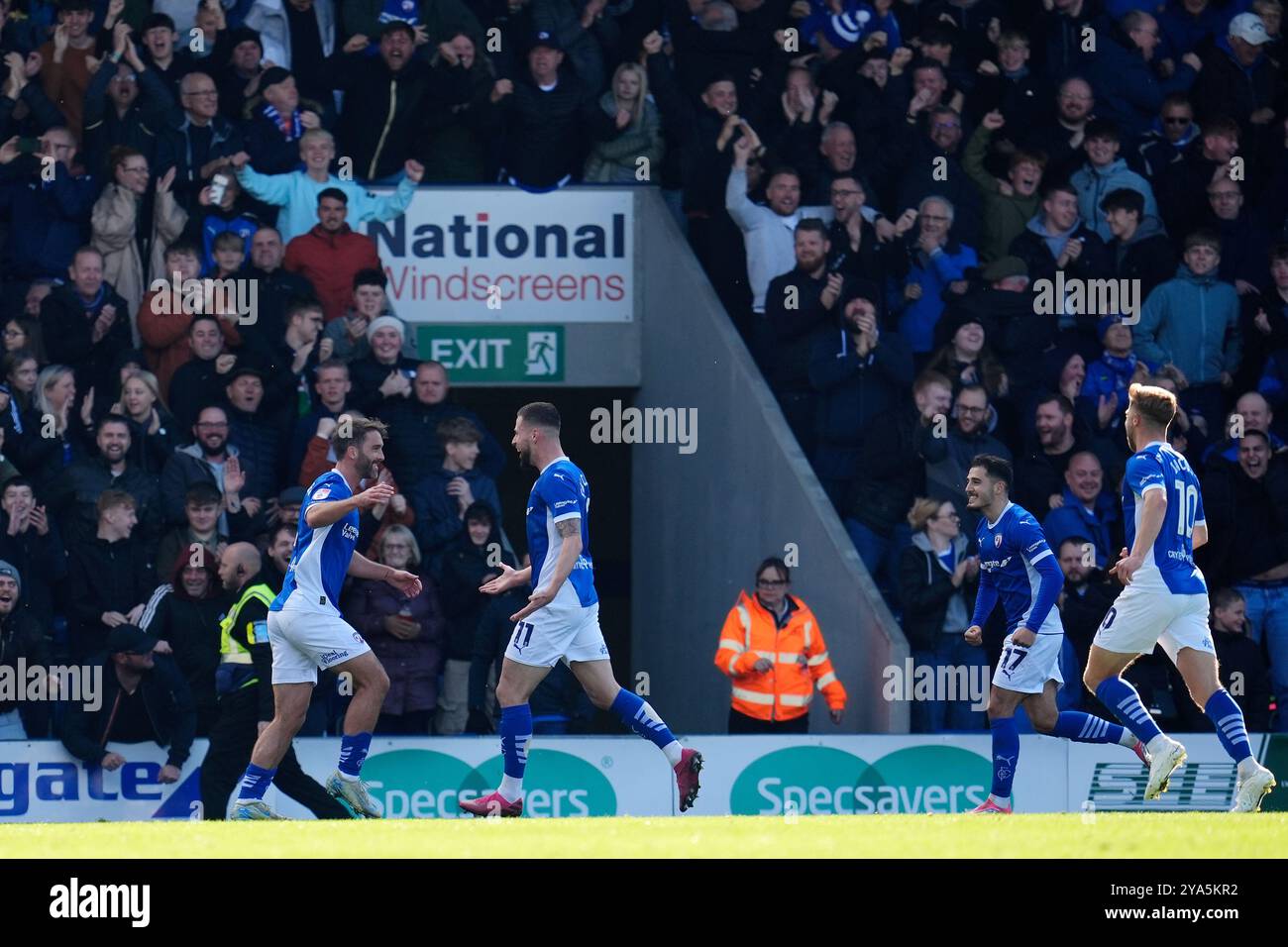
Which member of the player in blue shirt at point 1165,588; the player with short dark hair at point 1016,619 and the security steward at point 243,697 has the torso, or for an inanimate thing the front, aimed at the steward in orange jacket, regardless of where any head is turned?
the player in blue shirt

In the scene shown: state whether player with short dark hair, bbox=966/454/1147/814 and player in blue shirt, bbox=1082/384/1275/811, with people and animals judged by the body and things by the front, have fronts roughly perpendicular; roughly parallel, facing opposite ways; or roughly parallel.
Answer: roughly perpendicular

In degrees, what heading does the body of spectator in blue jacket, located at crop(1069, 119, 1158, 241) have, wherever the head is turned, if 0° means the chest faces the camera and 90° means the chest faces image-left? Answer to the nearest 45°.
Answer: approximately 0°

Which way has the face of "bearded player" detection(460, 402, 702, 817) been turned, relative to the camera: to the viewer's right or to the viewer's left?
to the viewer's left

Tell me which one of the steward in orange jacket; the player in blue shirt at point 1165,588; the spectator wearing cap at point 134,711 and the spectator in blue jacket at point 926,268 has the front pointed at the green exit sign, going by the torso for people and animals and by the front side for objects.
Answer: the player in blue shirt

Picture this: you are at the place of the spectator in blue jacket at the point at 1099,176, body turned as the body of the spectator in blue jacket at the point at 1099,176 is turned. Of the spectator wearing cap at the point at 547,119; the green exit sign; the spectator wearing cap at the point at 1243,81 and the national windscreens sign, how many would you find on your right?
3

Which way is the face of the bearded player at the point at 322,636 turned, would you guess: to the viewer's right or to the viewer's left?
to the viewer's right

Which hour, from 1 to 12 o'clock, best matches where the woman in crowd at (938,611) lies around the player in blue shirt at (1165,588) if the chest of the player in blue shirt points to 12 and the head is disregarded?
The woman in crowd is roughly at 1 o'clock from the player in blue shirt.

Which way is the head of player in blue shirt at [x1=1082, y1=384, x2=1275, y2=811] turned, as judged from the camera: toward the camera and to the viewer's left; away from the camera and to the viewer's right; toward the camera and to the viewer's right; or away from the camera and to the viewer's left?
away from the camera and to the viewer's left

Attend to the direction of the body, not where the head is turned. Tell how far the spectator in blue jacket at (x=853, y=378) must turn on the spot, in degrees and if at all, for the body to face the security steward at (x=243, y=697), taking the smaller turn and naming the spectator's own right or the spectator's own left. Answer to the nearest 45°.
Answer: approximately 45° to the spectator's own right

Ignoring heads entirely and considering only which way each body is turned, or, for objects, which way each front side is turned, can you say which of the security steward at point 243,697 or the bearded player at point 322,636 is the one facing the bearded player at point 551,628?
the bearded player at point 322,636
